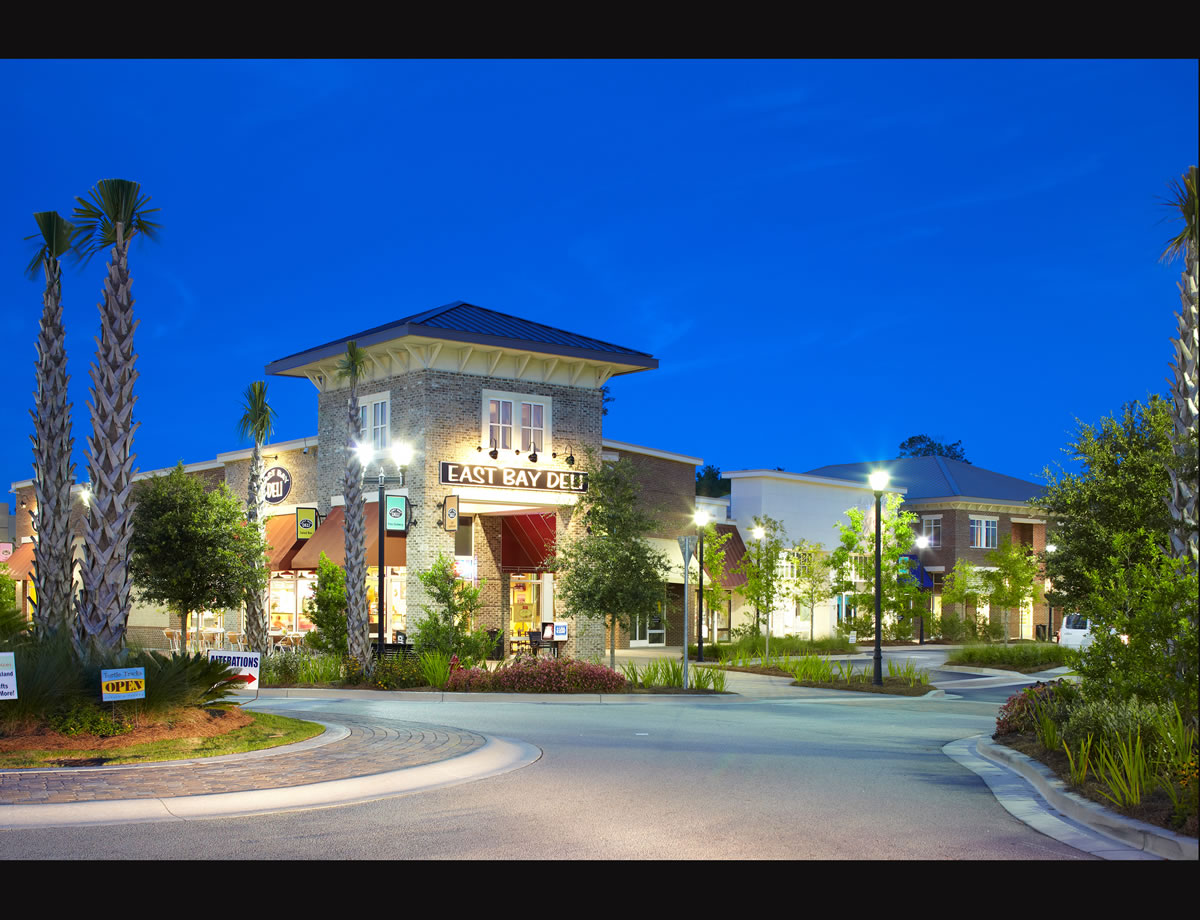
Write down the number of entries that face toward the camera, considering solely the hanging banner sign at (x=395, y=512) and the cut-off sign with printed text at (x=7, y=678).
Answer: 2

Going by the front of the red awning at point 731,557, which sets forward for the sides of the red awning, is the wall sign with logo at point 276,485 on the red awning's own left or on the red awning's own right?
on the red awning's own right

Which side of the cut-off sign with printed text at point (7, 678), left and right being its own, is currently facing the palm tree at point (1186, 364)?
left

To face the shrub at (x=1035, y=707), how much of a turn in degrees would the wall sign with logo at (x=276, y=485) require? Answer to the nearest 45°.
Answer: approximately 45° to its left

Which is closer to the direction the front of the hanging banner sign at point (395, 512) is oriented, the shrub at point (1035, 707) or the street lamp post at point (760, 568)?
the shrub

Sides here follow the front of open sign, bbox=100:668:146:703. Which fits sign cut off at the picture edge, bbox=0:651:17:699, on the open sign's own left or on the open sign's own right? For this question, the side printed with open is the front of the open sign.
on the open sign's own right

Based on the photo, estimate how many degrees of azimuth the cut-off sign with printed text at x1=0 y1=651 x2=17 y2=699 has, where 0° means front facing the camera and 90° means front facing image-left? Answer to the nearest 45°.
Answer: approximately 0°

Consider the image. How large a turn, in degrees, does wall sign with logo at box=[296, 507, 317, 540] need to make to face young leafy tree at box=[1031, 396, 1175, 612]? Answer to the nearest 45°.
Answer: approximately 45° to its left
